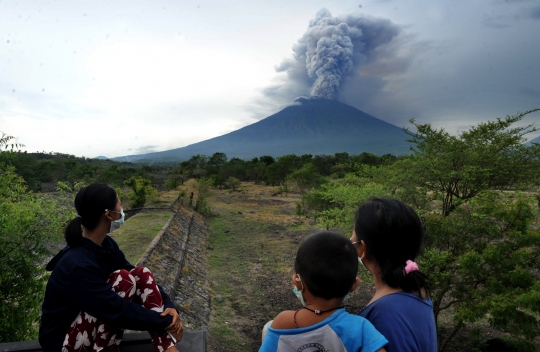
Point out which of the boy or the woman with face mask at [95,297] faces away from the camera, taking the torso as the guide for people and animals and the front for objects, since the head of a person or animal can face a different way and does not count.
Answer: the boy

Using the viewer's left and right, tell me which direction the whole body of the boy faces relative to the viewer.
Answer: facing away from the viewer

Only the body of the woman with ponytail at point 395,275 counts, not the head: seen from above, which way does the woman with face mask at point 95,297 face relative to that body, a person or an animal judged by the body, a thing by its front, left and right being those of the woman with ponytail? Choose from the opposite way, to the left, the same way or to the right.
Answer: to the right

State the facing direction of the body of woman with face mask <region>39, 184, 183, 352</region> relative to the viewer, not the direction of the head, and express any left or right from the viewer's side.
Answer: facing to the right of the viewer

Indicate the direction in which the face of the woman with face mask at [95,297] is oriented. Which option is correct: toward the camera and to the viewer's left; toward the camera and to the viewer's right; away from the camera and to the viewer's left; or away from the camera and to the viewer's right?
away from the camera and to the viewer's right

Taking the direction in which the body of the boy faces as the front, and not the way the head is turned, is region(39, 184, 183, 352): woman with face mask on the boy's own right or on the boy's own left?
on the boy's own left

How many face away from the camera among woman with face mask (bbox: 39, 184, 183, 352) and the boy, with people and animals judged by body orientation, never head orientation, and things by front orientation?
1

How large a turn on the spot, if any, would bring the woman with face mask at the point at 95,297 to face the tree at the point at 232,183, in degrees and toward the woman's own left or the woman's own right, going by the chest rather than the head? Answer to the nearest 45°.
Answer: approximately 90° to the woman's own left

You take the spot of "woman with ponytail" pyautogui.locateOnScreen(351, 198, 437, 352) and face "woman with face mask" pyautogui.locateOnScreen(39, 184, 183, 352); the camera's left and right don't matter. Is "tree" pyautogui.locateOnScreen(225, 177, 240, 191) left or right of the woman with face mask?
right

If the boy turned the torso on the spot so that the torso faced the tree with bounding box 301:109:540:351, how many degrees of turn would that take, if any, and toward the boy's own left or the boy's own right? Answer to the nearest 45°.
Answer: approximately 45° to the boy's own right

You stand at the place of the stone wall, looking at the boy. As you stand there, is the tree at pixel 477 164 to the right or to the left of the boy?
left

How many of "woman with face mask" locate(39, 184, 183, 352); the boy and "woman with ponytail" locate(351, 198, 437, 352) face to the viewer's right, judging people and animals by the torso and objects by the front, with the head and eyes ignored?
1

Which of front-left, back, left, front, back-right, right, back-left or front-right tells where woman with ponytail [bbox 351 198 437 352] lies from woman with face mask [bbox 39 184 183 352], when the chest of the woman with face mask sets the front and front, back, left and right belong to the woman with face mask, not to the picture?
front-right

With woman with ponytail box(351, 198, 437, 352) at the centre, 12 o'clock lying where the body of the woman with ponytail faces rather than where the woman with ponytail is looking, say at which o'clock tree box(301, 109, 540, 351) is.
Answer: The tree is roughly at 2 o'clock from the woman with ponytail.

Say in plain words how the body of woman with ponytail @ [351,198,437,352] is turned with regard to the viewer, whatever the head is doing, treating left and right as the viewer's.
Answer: facing away from the viewer and to the left of the viewer

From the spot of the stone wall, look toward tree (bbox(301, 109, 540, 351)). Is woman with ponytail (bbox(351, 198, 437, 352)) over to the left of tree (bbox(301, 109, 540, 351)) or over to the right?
right

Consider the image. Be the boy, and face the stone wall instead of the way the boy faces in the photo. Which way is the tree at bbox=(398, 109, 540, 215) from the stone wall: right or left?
right

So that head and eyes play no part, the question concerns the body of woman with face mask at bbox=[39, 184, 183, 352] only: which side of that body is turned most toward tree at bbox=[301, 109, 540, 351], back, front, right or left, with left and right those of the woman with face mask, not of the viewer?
front
